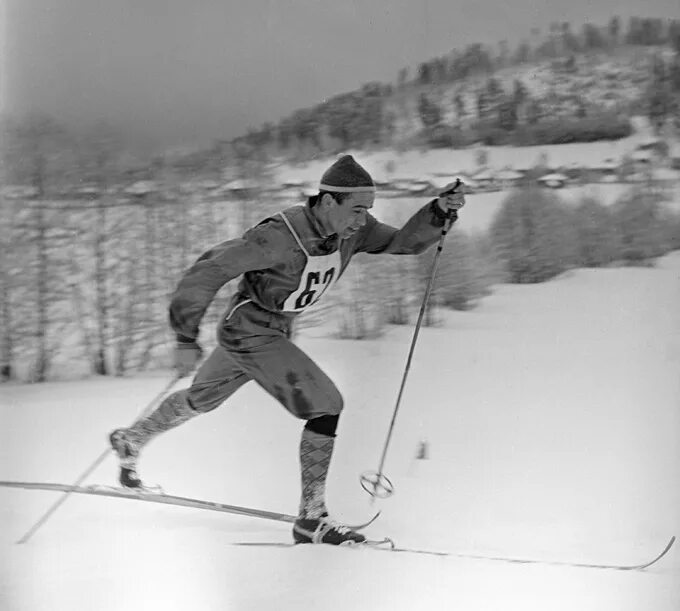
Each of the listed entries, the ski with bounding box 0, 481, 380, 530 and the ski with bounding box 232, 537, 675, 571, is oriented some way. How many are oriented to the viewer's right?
2

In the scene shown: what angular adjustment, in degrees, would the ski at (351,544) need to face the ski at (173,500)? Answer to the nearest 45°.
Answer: approximately 135° to its left

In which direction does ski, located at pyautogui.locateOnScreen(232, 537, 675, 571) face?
to the viewer's right

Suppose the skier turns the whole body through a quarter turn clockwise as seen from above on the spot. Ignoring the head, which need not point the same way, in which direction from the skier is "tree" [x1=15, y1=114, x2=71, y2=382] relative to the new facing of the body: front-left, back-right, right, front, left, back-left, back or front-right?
back-right

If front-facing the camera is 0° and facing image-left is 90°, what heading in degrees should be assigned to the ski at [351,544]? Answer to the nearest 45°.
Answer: approximately 270°

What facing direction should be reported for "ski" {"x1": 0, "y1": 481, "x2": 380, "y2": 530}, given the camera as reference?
facing to the right of the viewer

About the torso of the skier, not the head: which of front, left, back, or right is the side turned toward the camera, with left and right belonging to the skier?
right
